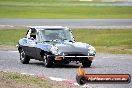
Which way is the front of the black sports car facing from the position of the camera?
facing the viewer and to the right of the viewer
